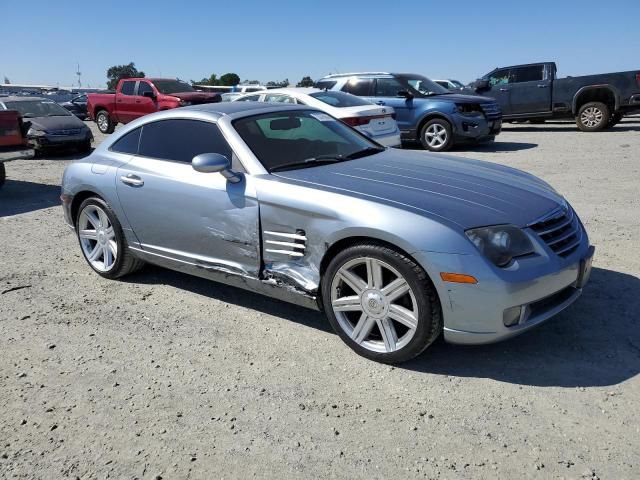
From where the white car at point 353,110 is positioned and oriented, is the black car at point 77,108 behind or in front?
in front

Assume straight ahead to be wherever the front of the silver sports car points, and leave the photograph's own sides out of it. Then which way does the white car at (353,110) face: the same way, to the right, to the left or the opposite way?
the opposite way

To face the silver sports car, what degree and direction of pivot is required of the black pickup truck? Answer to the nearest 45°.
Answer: approximately 90° to its left

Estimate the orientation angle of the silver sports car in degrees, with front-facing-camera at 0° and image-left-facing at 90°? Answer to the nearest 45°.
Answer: approximately 315°

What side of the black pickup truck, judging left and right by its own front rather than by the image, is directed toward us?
left

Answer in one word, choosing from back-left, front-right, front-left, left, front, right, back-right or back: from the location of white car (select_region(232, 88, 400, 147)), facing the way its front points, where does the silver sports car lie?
back-left

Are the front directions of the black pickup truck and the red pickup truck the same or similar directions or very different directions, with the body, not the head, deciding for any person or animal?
very different directions

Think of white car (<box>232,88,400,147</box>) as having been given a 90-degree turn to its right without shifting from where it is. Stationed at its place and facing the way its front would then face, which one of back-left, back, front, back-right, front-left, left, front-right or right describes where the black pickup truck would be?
front

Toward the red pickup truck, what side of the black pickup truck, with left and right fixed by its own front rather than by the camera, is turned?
front

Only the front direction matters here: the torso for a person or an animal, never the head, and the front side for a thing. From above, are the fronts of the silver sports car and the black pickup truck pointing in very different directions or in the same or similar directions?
very different directions

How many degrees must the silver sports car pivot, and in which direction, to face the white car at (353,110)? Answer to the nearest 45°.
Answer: approximately 135° to its left

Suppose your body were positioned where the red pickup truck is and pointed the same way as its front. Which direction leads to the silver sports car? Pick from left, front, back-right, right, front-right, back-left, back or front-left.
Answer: front-right

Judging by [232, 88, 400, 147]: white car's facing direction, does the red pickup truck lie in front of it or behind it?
in front

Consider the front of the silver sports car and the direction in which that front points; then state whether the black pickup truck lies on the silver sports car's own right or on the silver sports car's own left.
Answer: on the silver sports car's own left

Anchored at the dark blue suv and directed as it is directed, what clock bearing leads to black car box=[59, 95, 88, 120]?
The black car is roughly at 6 o'clock from the dark blue suv.
